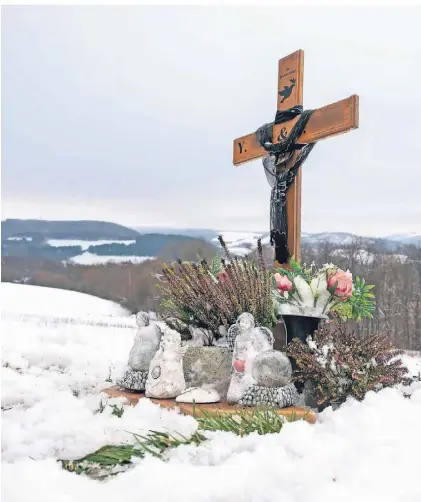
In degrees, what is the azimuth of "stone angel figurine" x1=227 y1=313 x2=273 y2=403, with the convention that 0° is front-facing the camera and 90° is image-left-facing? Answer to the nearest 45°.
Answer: approximately 45°

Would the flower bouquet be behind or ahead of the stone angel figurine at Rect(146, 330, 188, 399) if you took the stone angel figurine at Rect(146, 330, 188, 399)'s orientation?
behind

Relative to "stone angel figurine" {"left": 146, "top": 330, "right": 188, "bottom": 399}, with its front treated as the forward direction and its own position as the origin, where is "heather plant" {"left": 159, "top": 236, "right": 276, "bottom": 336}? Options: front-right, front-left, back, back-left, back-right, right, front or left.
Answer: back

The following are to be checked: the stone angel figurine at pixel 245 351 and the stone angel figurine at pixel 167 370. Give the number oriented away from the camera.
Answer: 0

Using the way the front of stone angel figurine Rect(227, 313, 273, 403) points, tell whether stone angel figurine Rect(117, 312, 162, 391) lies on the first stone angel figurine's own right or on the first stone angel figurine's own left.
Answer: on the first stone angel figurine's own right

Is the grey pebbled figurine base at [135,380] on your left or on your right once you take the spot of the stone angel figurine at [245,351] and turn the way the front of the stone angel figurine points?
on your right

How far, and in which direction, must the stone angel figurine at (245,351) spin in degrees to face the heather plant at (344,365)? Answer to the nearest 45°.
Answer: approximately 135° to its left
